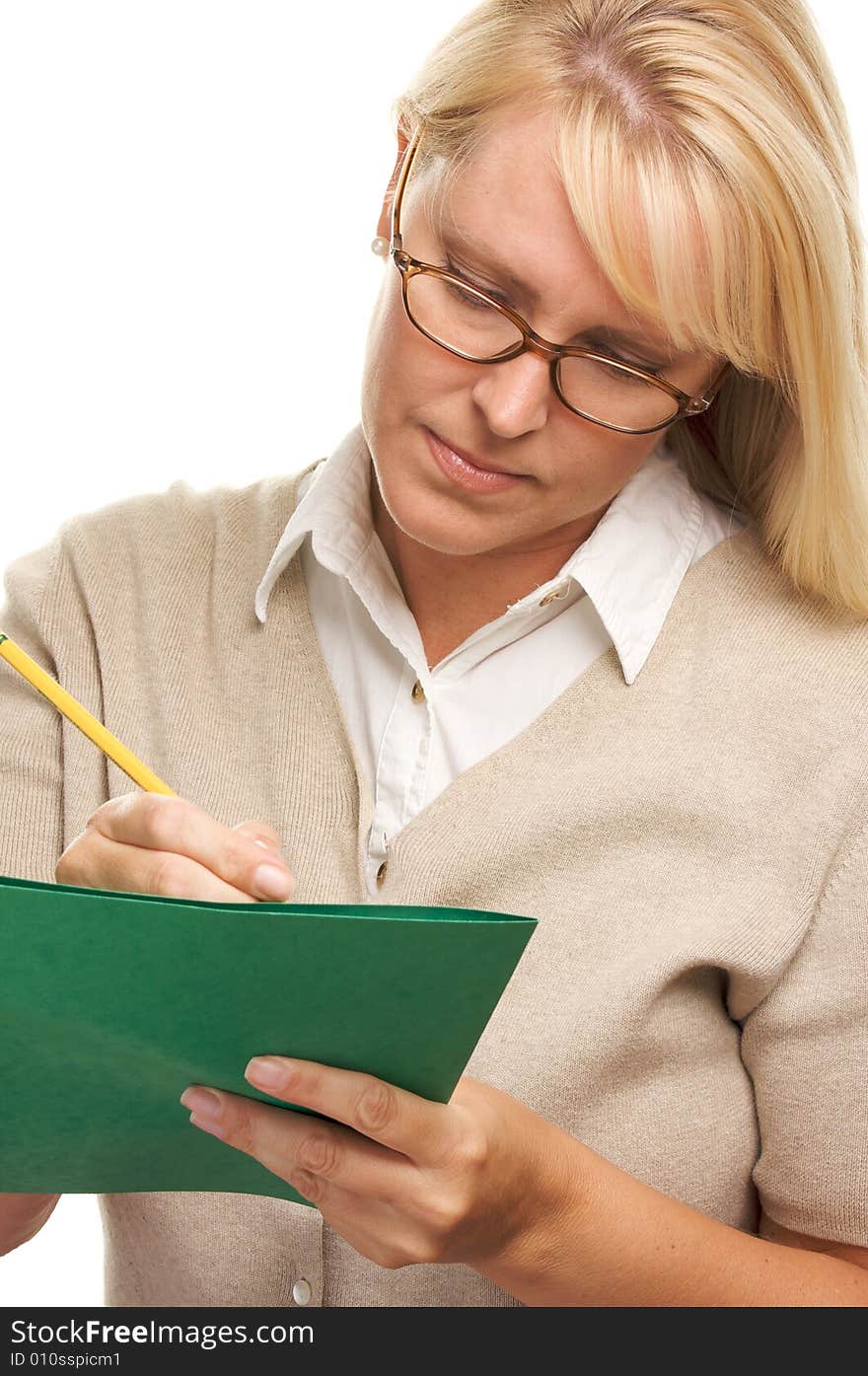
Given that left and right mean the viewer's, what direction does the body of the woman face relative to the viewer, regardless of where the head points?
facing the viewer and to the left of the viewer
